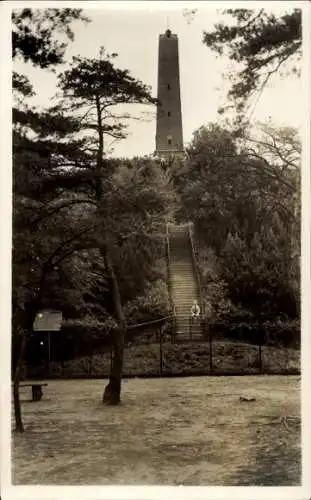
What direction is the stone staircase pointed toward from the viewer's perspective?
toward the camera
